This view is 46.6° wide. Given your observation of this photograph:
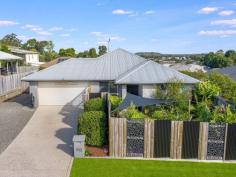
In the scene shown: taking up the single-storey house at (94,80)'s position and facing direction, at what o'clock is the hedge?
The hedge is roughly at 12 o'clock from the single-storey house.

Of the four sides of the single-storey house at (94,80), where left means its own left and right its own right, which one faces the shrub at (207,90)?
left

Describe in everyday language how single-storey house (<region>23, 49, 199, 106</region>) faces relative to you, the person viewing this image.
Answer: facing the viewer

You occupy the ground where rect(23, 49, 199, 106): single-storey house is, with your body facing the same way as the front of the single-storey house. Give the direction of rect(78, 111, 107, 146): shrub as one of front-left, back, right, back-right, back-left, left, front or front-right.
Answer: front

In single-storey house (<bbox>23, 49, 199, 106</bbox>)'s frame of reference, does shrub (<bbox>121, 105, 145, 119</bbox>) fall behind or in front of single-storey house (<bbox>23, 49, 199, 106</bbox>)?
in front
